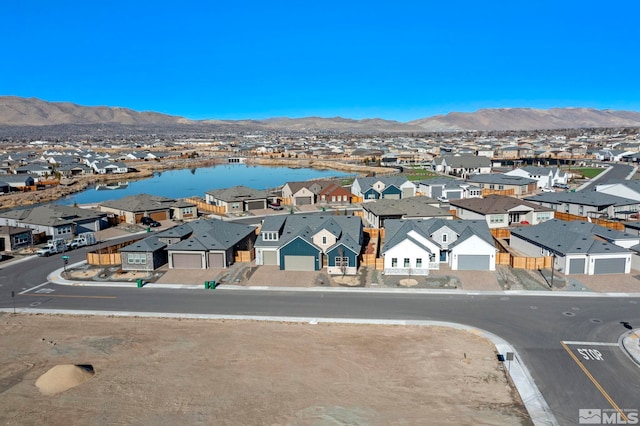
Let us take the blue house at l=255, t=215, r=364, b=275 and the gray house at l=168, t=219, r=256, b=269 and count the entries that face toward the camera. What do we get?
2

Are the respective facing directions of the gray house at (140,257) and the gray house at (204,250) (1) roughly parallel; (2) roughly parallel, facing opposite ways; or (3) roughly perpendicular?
roughly parallel

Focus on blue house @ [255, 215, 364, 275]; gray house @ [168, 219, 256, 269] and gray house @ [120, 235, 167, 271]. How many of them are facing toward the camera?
3

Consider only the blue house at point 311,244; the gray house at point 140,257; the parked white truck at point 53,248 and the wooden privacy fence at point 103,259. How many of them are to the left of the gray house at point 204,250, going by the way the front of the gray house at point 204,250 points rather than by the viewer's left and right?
1

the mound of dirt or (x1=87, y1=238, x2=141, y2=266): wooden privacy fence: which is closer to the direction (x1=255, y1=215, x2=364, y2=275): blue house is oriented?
the mound of dirt

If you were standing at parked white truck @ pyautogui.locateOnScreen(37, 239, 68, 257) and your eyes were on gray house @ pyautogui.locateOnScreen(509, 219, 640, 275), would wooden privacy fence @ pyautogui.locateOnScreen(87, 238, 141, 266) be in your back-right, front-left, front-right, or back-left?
front-right

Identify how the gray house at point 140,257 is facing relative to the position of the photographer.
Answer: facing the viewer

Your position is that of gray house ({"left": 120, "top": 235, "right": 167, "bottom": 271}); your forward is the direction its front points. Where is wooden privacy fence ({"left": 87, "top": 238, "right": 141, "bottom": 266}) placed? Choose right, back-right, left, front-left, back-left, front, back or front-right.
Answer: back-right

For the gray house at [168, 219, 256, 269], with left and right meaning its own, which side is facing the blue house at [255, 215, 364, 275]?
left

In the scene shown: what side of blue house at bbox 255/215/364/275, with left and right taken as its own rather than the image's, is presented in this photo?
front

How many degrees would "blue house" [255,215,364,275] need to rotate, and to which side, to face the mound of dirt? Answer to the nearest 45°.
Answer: approximately 45° to its right

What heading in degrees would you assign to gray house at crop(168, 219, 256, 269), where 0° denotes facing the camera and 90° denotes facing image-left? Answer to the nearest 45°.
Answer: approximately 0°

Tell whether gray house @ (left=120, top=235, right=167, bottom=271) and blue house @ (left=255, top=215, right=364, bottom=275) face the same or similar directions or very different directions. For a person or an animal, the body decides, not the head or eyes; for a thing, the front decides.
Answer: same or similar directions
